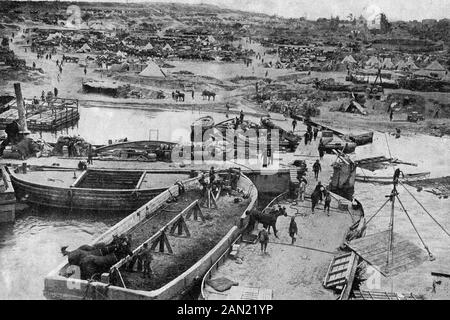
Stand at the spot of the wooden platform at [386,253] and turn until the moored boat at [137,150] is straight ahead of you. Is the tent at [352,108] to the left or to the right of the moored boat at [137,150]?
right
